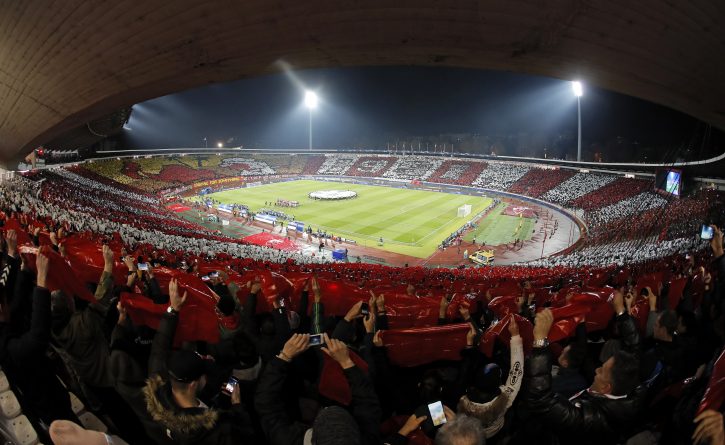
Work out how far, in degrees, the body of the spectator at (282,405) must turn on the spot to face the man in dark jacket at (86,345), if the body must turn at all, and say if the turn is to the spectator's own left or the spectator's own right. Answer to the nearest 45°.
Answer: approximately 45° to the spectator's own left

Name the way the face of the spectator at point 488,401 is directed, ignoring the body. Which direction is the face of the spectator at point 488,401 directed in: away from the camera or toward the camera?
away from the camera

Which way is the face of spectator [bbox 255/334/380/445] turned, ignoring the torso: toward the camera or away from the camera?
away from the camera

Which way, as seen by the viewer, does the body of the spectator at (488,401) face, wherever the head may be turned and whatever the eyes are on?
away from the camera

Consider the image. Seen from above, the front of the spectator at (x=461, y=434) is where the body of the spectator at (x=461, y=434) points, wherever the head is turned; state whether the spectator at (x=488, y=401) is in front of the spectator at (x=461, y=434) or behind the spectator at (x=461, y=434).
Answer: in front

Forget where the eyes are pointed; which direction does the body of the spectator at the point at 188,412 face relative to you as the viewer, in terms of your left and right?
facing away from the viewer and to the right of the viewer

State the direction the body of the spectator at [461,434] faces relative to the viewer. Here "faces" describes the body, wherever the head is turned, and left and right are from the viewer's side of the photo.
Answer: facing away from the viewer

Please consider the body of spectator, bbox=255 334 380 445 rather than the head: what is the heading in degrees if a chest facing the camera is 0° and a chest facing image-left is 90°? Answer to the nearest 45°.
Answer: approximately 180°

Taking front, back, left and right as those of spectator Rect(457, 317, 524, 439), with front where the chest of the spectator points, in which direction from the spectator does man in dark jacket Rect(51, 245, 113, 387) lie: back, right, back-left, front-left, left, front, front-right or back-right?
left

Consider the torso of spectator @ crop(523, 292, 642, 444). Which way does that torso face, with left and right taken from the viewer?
facing away from the viewer and to the left of the viewer

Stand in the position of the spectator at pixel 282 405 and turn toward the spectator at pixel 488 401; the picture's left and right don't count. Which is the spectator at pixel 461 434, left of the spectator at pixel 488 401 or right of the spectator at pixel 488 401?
right
